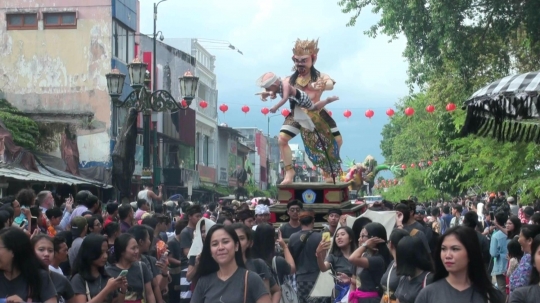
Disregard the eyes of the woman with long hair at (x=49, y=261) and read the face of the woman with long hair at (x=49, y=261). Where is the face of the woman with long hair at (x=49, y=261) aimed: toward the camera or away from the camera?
toward the camera

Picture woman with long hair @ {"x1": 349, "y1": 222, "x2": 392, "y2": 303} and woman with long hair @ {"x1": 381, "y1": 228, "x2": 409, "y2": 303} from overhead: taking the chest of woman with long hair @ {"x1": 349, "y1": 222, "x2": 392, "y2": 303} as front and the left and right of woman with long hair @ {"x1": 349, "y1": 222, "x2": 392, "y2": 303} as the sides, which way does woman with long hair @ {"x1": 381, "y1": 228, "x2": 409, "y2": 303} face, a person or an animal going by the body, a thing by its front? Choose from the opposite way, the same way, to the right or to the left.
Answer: the same way

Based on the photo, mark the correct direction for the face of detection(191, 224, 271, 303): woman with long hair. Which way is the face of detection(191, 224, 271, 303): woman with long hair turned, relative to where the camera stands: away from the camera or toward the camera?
toward the camera

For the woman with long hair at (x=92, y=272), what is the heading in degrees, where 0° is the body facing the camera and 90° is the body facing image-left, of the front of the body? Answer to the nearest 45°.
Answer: approximately 315°

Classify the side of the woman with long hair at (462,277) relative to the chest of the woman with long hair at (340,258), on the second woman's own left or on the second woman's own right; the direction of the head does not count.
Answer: on the second woman's own left

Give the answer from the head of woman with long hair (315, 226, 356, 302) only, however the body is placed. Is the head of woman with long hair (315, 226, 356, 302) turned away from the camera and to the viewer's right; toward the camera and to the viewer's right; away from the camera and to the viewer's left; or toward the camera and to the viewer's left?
toward the camera and to the viewer's left
